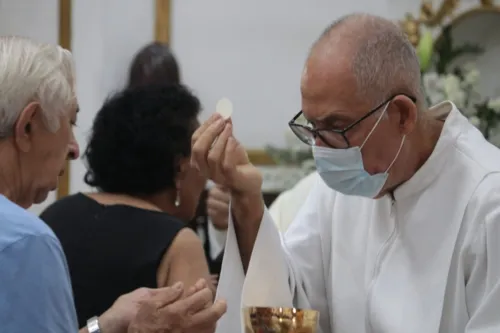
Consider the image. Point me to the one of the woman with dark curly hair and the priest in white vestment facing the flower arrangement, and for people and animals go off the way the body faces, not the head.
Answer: the woman with dark curly hair

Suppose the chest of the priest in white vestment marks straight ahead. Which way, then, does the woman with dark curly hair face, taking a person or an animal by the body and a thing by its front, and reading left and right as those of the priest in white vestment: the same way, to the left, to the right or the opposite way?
the opposite way

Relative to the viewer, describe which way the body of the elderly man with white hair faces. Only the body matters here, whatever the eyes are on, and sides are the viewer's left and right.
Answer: facing away from the viewer and to the right of the viewer

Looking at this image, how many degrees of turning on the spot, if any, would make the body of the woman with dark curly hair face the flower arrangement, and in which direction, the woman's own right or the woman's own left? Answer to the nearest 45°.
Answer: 0° — they already face it

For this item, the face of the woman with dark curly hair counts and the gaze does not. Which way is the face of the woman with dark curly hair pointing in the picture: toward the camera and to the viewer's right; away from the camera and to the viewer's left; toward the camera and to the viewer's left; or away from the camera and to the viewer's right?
away from the camera and to the viewer's right

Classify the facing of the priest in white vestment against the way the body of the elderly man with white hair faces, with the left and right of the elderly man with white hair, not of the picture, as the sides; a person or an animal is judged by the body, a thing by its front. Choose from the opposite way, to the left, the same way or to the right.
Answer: the opposite way

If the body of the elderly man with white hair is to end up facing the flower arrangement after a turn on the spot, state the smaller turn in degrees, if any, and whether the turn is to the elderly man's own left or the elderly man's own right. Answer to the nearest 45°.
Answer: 0° — they already face it

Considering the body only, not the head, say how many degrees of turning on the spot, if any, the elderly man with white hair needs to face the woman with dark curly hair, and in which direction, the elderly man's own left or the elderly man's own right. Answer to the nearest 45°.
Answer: approximately 45° to the elderly man's own left

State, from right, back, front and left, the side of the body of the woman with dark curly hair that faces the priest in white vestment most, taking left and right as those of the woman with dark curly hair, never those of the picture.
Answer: right

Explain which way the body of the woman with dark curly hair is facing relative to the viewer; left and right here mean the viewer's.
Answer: facing away from the viewer and to the right of the viewer

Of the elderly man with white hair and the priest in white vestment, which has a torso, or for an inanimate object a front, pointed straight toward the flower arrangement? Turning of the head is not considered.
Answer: the elderly man with white hair
